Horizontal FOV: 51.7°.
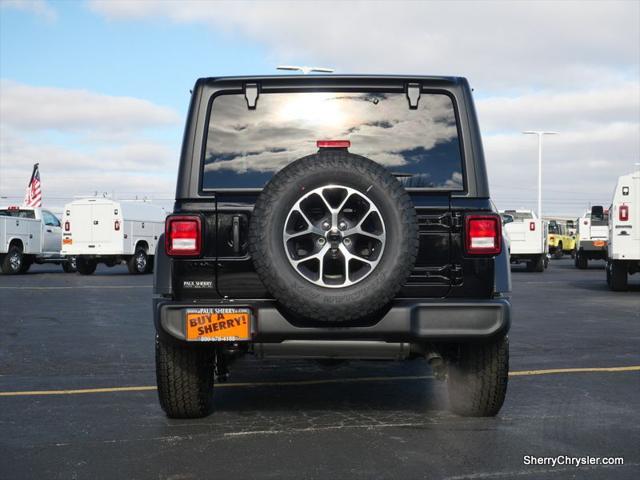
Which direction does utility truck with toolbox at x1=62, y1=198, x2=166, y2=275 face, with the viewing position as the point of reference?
facing away from the viewer and to the right of the viewer

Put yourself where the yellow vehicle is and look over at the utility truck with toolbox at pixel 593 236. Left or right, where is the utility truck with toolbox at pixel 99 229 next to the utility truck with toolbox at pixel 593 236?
right

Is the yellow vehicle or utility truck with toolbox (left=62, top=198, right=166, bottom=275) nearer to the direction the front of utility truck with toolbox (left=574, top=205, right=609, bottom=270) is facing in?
the yellow vehicle

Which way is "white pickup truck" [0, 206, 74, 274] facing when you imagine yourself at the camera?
facing away from the viewer and to the right of the viewer

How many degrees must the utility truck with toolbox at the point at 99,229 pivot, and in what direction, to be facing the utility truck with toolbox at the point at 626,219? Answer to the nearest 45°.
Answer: approximately 90° to its right

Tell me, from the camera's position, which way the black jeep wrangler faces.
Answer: facing away from the viewer
